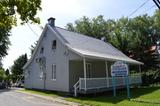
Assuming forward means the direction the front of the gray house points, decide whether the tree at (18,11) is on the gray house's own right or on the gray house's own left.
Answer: on the gray house's own right

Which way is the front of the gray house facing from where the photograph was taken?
facing the viewer and to the right of the viewer
